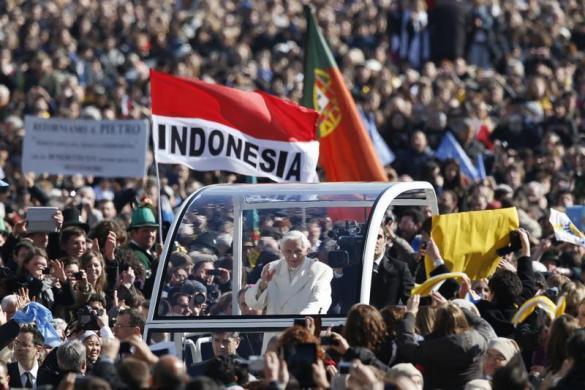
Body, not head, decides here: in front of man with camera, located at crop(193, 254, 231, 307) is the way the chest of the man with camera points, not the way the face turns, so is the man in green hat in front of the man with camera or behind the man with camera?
behind

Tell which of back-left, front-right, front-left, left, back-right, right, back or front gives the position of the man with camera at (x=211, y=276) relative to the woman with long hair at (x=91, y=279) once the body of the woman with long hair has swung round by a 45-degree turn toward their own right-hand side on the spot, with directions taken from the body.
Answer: left

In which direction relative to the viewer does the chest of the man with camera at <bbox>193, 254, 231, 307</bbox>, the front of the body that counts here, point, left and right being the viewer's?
facing the viewer and to the right of the viewer

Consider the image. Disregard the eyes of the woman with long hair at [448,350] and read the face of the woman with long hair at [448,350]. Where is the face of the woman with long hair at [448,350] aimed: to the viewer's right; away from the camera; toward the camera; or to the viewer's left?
away from the camera

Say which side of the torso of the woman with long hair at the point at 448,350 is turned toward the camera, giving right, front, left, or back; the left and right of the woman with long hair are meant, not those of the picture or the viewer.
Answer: back

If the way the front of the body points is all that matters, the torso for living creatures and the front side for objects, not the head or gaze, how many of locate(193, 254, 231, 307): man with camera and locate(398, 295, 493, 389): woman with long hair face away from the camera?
1

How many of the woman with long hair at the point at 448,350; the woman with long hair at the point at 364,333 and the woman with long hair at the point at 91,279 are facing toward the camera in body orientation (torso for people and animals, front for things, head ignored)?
1

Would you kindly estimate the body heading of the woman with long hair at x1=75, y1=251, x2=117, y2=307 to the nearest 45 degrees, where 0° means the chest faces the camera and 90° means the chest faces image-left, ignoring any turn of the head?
approximately 0°

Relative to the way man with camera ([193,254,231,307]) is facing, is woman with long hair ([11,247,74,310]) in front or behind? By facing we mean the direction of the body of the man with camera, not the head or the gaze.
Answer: behind

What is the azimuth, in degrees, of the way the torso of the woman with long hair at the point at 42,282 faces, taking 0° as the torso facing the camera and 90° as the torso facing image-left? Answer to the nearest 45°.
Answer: approximately 315°

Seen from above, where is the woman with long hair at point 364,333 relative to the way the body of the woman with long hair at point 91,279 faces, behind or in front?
in front

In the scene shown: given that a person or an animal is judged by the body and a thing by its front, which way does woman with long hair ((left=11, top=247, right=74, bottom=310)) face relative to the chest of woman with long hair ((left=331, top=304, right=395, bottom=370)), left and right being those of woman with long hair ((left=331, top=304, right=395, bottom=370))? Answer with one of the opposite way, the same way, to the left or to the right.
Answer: the opposite way

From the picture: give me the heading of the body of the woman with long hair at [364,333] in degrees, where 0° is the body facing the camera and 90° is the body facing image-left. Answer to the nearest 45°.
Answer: approximately 135°
